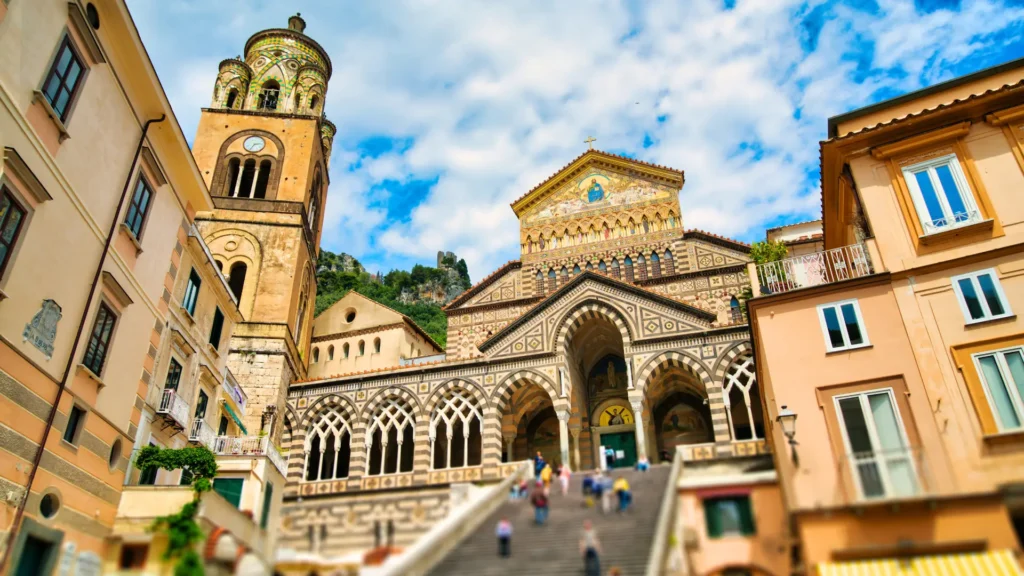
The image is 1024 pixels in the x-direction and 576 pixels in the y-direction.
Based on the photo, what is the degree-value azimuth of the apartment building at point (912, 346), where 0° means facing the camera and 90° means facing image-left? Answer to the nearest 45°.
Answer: approximately 45°

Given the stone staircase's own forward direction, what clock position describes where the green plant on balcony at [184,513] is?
The green plant on balcony is roughly at 3 o'clock from the stone staircase.

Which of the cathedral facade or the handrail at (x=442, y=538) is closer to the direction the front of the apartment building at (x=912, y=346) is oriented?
the handrail

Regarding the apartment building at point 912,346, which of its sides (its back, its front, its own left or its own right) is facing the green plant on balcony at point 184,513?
right

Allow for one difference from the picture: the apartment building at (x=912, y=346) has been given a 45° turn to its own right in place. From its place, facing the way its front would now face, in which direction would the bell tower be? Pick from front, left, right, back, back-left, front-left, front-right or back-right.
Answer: front

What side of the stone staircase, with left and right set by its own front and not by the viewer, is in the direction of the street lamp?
left

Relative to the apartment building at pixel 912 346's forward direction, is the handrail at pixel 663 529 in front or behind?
in front

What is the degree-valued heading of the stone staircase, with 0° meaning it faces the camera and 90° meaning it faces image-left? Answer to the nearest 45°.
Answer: approximately 0°

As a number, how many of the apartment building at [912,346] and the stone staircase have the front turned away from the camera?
0
